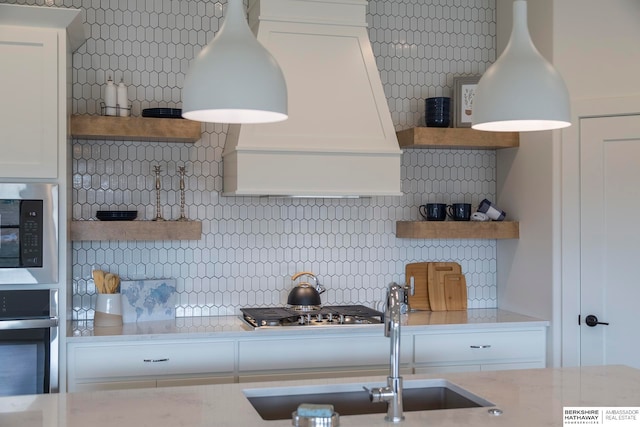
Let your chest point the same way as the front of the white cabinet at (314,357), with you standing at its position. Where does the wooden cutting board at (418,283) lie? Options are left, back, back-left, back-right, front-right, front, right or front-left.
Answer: back-left

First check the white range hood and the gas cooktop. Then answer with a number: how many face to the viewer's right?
0

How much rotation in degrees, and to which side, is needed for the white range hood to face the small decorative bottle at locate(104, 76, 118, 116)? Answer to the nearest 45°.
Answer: approximately 90° to its right

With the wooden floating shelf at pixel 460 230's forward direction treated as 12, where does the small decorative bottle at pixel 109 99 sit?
The small decorative bottle is roughly at 2 o'clock from the wooden floating shelf.

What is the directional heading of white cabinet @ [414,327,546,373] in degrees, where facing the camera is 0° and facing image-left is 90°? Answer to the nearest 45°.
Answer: approximately 0°

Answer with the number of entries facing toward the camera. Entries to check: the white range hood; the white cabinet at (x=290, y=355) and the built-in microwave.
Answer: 3

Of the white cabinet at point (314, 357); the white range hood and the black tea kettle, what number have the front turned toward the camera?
2
